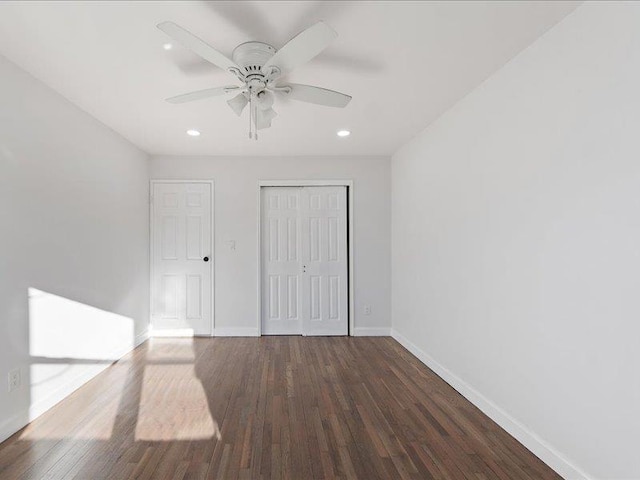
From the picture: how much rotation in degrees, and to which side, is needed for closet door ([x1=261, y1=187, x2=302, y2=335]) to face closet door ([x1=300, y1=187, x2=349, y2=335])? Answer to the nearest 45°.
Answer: approximately 90° to its left

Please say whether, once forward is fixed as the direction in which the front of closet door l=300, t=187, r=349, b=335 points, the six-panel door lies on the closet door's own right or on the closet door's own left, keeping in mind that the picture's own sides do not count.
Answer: on the closet door's own right

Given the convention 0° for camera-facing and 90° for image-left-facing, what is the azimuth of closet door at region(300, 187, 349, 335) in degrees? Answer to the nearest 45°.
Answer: approximately 0°

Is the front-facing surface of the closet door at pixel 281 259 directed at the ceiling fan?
yes

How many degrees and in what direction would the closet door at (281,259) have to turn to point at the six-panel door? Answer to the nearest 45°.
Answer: approximately 90° to its right

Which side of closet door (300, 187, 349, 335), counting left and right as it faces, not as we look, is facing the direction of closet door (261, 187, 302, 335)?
right

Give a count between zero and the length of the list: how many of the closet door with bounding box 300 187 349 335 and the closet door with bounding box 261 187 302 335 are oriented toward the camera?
2
